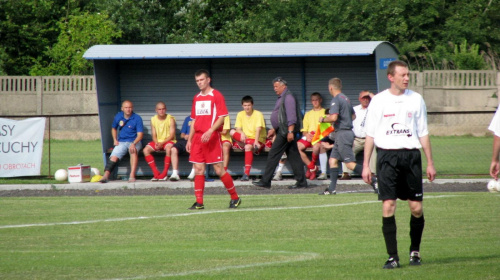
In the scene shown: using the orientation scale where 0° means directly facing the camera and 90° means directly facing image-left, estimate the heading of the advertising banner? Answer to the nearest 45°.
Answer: approximately 0°

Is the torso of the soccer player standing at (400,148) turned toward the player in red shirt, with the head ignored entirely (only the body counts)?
no

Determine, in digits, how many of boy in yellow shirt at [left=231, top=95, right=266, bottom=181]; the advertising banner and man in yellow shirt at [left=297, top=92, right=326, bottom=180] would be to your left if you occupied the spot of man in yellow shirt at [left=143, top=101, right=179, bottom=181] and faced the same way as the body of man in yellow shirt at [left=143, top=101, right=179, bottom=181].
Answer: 2

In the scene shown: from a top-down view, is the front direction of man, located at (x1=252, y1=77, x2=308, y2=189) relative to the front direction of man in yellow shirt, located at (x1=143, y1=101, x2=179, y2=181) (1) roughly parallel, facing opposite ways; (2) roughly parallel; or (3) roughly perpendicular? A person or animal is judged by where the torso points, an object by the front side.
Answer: roughly perpendicular

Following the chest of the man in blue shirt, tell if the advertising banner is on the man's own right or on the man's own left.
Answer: on the man's own right

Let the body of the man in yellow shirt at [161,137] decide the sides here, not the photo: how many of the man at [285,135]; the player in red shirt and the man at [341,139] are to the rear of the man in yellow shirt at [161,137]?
0

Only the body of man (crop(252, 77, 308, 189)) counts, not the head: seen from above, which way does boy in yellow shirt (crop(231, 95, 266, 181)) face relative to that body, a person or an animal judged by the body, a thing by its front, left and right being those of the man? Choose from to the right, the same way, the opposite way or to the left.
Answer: to the left

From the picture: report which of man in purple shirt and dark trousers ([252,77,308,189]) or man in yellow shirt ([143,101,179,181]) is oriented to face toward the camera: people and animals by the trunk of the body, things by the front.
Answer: the man in yellow shirt

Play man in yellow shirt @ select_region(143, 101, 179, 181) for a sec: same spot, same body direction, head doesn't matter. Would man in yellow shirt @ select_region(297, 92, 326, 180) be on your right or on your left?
on your left

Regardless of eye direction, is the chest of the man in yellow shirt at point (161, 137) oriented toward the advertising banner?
no

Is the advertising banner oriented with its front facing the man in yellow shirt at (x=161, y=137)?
no

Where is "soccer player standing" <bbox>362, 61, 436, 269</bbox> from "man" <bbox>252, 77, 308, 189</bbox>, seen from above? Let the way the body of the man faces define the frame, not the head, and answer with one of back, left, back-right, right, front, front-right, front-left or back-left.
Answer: left

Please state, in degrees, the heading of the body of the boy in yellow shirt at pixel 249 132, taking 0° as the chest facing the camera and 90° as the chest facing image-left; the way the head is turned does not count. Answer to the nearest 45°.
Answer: approximately 0°

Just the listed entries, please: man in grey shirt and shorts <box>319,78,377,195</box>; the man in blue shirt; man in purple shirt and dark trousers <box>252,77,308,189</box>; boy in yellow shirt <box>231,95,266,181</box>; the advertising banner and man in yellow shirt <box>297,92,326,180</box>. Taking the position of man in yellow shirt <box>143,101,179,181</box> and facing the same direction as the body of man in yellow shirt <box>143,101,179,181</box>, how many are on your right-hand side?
2

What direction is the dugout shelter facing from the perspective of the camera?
toward the camera

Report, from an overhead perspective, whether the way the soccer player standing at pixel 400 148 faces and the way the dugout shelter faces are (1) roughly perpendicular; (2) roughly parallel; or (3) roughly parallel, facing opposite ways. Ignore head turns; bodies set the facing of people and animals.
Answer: roughly parallel

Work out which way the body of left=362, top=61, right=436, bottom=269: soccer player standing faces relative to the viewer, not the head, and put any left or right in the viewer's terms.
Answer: facing the viewer
